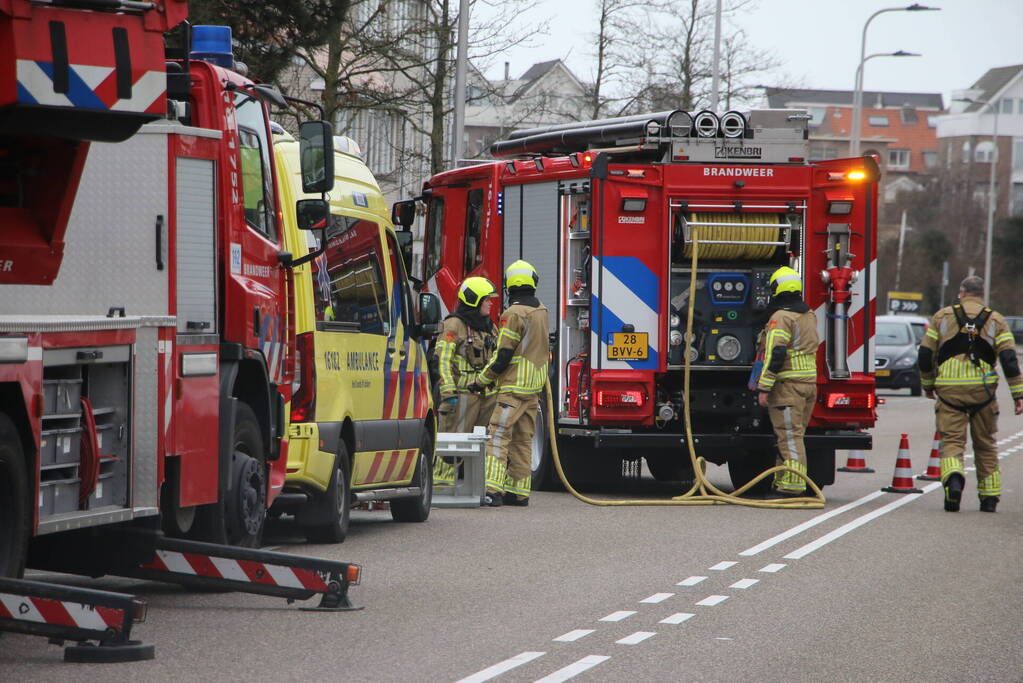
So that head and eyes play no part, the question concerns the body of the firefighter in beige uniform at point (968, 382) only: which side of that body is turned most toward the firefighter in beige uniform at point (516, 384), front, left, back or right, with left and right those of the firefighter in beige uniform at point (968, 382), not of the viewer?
left

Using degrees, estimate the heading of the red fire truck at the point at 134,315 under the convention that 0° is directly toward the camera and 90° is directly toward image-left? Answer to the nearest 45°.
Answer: approximately 225°

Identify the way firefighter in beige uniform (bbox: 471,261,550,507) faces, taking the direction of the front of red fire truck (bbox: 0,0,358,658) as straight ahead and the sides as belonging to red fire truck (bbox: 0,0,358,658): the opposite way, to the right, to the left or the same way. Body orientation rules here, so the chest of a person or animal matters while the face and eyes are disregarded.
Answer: to the left

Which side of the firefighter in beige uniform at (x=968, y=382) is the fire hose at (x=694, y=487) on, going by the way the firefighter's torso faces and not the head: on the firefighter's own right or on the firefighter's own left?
on the firefighter's own left

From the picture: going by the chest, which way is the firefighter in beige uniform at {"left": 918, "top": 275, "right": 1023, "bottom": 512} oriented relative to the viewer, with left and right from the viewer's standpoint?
facing away from the viewer

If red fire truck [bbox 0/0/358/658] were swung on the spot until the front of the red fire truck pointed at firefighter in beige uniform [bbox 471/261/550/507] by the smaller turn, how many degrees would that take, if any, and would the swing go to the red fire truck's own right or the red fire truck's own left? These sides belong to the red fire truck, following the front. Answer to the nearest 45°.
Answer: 0° — it already faces them

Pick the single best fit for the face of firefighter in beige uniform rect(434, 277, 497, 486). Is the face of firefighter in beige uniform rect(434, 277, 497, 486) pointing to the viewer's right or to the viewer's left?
to the viewer's right

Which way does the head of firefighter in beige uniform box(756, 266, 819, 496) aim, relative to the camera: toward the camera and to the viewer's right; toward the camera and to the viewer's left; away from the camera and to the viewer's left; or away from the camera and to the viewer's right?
away from the camera and to the viewer's left

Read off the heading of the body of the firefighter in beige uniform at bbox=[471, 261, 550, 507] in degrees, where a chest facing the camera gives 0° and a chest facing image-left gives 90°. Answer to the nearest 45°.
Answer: approximately 135°

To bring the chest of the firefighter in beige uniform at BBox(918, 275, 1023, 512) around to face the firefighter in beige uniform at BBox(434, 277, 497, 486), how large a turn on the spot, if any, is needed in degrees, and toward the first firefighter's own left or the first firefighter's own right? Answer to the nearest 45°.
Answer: approximately 90° to the first firefighter's own left

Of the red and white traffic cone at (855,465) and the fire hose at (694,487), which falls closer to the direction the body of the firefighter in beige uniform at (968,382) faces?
the red and white traffic cone
